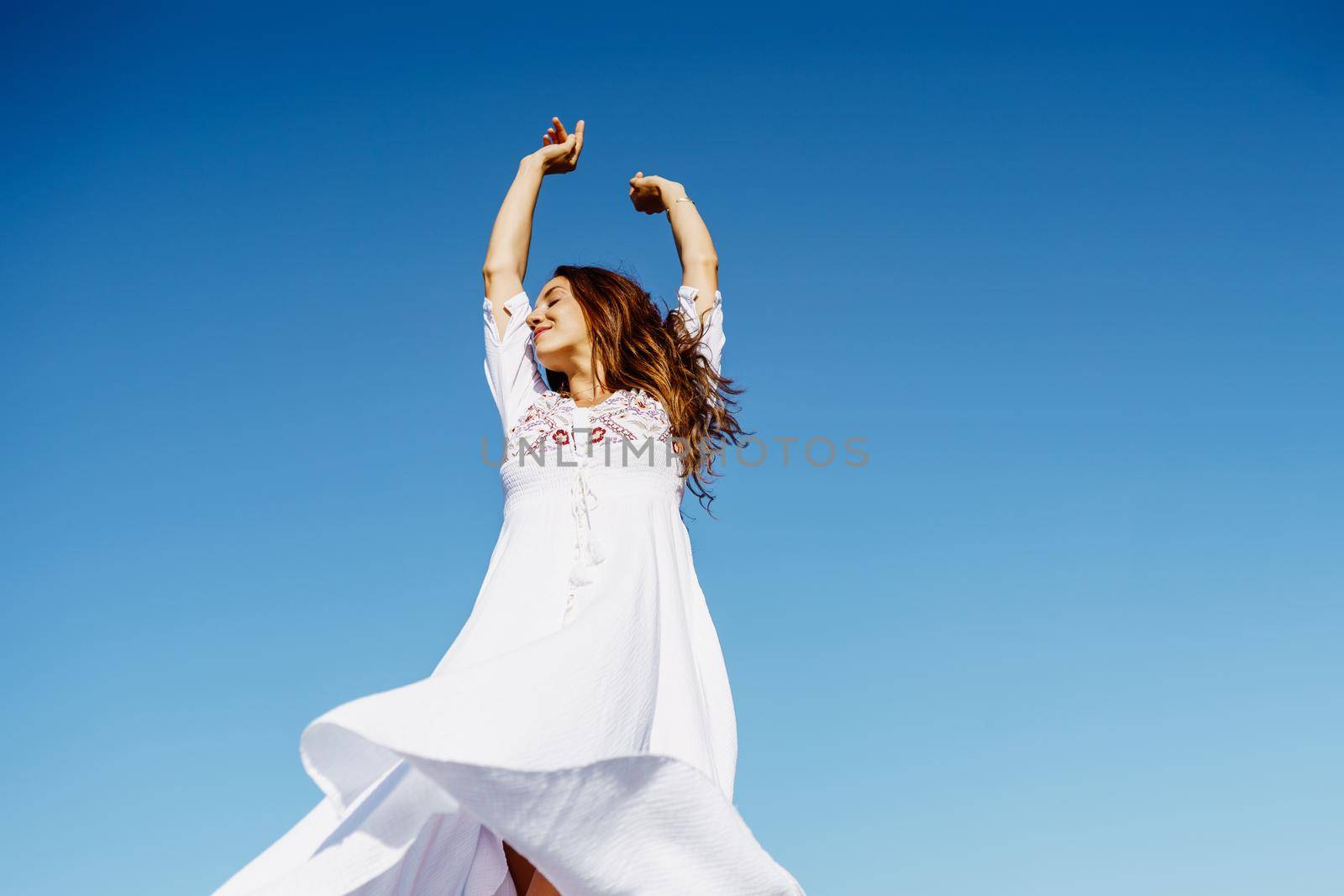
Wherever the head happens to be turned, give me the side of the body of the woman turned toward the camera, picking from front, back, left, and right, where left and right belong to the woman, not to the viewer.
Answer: front
